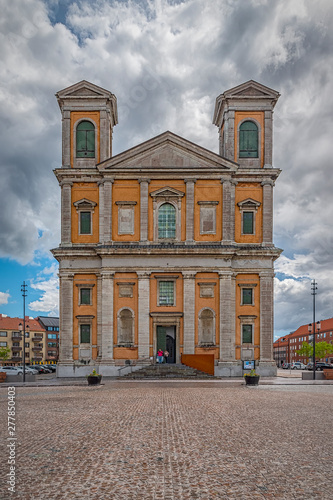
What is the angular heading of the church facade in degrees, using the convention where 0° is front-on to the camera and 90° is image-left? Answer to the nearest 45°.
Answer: approximately 0°
